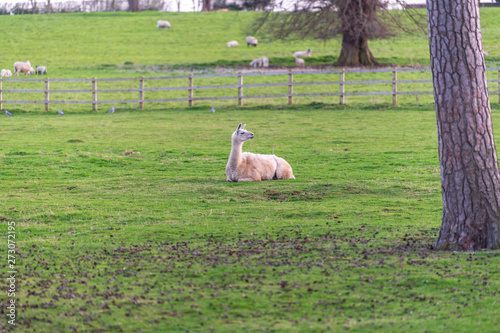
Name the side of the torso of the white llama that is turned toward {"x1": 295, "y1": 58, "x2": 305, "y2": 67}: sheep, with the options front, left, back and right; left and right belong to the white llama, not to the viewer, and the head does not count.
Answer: right

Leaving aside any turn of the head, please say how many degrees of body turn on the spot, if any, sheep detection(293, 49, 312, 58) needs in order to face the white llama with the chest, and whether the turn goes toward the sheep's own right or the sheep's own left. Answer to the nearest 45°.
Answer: approximately 90° to the sheep's own right

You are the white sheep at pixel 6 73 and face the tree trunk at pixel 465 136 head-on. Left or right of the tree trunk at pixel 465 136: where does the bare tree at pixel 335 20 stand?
left

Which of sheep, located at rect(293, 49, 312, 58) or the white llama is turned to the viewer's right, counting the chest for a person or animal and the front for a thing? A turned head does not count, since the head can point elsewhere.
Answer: the sheep

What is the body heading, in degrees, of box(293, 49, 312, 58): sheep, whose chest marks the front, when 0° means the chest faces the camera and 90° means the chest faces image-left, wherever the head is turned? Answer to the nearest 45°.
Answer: approximately 270°

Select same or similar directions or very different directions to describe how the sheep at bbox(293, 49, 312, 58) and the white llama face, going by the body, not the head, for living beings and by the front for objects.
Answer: very different directions

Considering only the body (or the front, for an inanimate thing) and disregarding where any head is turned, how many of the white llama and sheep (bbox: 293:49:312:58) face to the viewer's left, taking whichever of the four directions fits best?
1

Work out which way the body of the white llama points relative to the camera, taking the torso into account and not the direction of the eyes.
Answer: to the viewer's left

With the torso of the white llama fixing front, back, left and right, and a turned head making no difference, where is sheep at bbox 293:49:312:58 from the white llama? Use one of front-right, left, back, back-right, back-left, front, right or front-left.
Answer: right

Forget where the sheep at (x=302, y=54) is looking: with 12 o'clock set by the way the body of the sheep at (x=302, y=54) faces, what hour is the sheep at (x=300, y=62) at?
the sheep at (x=300, y=62) is roughly at 3 o'clock from the sheep at (x=302, y=54).

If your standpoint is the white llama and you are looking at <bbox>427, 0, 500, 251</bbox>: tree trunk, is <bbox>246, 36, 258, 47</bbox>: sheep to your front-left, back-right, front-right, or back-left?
back-left
